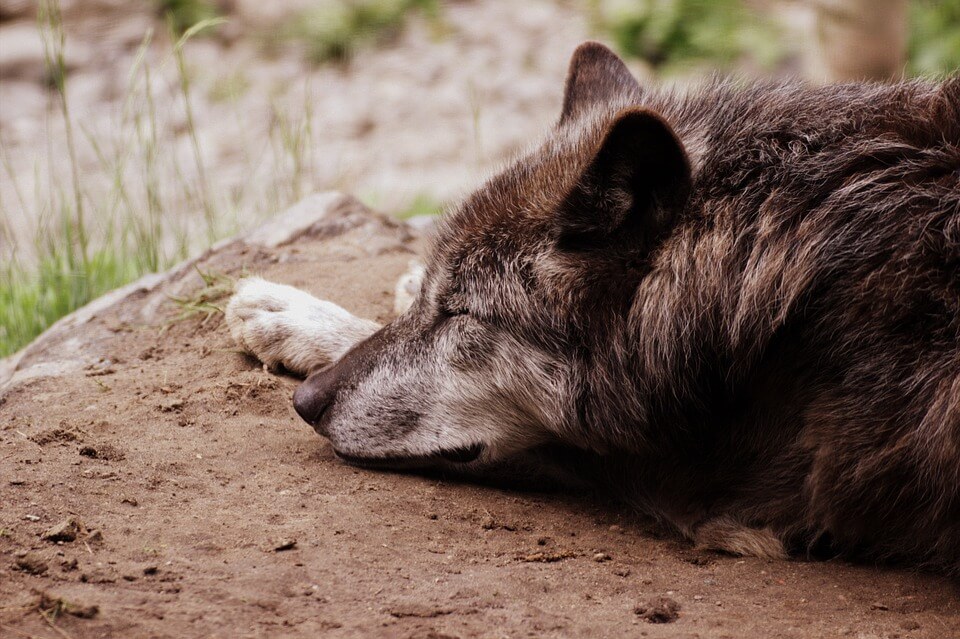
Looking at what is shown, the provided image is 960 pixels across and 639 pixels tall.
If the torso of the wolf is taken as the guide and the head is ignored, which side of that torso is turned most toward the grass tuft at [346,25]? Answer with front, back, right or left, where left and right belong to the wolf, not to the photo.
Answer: right

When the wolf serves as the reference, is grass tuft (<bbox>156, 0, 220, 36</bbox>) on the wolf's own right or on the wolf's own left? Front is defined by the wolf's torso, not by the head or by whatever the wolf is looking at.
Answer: on the wolf's own right

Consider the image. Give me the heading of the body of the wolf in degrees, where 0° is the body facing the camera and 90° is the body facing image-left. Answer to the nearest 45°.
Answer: approximately 90°

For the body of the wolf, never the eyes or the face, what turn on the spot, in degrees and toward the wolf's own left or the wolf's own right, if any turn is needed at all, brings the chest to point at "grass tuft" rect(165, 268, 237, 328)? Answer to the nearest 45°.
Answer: approximately 45° to the wolf's own right
